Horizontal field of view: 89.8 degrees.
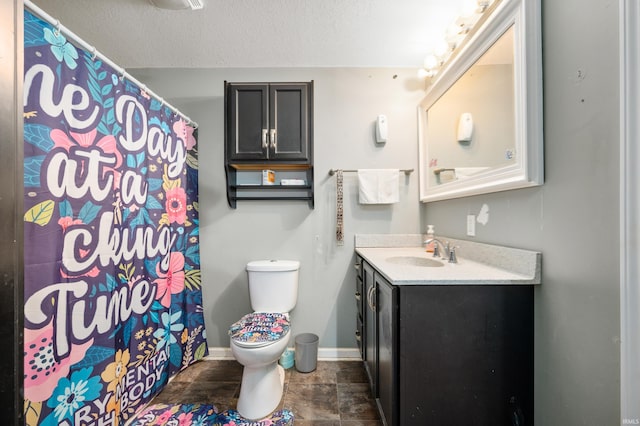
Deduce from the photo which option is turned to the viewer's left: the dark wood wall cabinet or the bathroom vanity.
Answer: the bathroom vanity

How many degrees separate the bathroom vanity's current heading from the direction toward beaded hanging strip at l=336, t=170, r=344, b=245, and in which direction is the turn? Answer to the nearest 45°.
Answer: approximately 45° to its right

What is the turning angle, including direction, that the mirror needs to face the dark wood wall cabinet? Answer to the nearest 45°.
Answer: approximately 45° to its right

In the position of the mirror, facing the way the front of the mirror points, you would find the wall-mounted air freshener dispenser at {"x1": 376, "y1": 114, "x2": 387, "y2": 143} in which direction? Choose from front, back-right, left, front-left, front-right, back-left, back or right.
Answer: right

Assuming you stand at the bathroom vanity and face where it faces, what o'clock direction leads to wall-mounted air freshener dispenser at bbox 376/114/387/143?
The wall-mounted air freshener dispenser is roughly at 2 o'clock from the bathroom vanity.

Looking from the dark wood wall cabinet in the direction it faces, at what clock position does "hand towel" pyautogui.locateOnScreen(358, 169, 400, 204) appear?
The hand towel is roughly at 9 o'clock from the dark wood wall cabinet.

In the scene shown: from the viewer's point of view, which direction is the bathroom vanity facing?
to the viewer's left

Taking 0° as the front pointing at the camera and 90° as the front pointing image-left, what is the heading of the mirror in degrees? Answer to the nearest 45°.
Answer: approximately 45°

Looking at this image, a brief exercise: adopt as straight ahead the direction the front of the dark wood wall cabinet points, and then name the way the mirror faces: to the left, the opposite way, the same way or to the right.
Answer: to the right

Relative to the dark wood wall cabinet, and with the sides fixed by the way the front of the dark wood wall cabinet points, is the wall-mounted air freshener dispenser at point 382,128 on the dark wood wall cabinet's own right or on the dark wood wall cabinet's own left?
on the dark wood wall cabinet's own left

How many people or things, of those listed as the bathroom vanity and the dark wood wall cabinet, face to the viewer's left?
1

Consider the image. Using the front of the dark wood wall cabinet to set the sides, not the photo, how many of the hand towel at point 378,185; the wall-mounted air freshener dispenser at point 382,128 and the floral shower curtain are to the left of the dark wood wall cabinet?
2

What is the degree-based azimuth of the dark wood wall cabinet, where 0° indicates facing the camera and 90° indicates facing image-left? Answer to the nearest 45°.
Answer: approximately 0°

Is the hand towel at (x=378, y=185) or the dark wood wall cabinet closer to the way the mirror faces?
the dark wood wall cabinet
